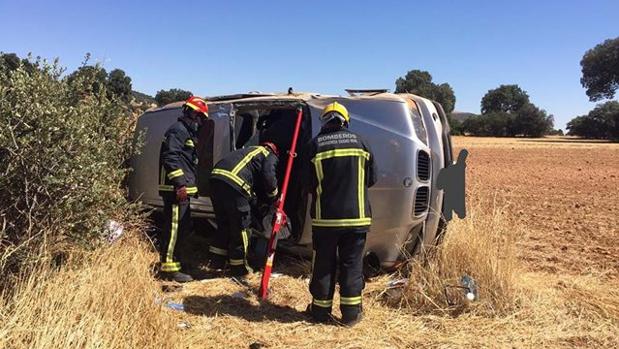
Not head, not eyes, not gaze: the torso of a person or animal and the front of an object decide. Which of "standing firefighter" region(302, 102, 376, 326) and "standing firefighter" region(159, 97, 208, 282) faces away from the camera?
"standing firefighter" region(302, 102, 376, 326)

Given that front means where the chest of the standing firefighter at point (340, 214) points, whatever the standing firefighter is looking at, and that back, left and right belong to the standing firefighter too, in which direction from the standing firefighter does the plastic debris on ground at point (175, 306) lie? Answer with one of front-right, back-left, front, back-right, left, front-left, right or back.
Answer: left

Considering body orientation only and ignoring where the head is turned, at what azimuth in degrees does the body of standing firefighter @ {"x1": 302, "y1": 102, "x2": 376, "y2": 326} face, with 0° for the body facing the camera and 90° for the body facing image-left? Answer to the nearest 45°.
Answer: approximately 180°

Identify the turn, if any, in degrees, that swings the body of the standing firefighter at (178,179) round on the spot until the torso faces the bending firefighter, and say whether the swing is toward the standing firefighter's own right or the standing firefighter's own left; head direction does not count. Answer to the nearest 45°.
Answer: approximately 45° to the standing firefighter's own right

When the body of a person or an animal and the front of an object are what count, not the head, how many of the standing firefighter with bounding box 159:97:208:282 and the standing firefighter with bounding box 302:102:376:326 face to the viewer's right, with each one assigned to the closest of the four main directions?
1

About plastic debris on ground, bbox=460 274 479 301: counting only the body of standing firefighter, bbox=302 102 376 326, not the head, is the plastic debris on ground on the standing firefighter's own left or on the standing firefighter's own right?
on the standing firefighter's own right

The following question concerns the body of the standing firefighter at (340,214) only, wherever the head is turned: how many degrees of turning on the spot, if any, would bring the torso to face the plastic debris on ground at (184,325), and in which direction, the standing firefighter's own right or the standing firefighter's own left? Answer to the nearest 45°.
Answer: approximately 90° to the standing firefighter's own left

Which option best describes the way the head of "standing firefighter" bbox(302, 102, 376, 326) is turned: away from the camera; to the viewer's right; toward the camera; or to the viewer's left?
away from the camera

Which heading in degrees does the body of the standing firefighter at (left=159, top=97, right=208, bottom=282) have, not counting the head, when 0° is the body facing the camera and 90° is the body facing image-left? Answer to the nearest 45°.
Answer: approximately 270°

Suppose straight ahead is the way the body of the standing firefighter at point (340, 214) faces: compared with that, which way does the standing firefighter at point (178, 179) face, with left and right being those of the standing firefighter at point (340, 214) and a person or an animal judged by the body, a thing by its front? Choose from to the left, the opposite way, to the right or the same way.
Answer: to the right
